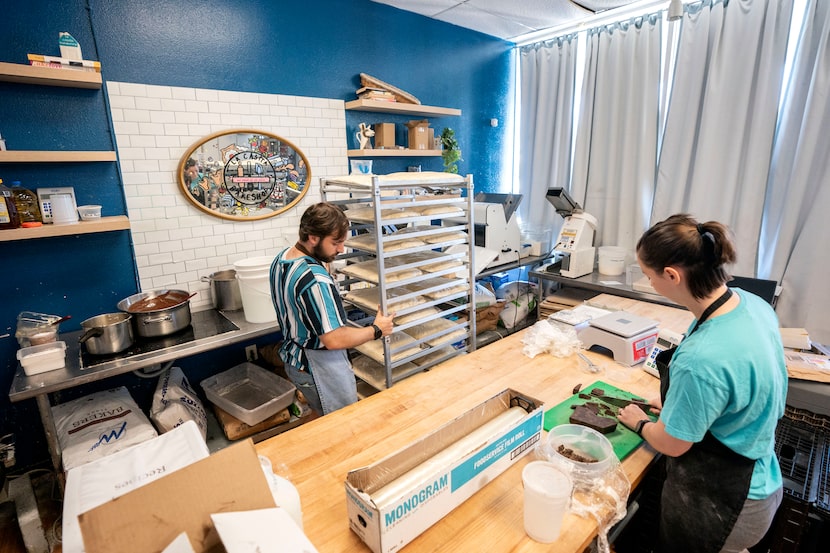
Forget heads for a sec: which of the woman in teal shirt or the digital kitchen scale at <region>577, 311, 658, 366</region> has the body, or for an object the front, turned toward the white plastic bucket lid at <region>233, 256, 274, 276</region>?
the woman in teal shirt

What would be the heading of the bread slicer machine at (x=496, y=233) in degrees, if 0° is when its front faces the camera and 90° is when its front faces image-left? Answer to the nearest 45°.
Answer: approximately 45°

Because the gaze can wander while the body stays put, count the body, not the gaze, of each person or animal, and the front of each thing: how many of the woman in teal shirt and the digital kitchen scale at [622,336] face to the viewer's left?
1

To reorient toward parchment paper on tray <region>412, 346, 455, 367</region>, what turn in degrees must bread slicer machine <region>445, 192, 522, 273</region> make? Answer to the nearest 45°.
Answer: approximately 45° to its left

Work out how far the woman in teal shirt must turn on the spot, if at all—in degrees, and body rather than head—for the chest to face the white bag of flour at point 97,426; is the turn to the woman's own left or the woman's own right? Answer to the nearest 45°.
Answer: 0° — they already face it

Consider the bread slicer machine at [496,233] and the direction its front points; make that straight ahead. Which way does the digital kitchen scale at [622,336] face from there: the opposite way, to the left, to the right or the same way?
to the left

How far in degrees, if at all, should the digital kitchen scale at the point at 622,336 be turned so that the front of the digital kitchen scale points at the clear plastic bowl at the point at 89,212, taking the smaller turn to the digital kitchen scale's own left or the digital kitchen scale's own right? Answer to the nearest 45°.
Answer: approximately 135° to the digital kitchen scale's own right

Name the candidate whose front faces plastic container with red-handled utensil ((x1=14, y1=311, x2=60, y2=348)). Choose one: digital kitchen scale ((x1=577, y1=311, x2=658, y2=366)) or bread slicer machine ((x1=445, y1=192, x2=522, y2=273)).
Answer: the bread slicer machine

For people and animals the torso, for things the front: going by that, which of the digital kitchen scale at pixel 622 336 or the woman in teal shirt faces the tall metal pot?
the woman in teal shirt

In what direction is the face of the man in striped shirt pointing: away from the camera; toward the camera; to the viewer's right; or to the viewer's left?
to the viewer's right

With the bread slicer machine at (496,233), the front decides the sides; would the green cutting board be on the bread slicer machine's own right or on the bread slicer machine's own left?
on the bread slicer machine's own left

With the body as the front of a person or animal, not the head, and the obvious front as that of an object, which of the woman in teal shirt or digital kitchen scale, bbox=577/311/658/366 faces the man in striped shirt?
the woman in teal shirt

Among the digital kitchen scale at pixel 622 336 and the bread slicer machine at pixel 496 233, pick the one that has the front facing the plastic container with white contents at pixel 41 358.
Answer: the bread slicer machine

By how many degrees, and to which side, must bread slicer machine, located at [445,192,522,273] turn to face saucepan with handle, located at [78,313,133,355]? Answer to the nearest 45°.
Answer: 0° — it already faces it

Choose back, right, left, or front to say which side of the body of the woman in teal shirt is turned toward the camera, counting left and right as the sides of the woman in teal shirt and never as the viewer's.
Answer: left

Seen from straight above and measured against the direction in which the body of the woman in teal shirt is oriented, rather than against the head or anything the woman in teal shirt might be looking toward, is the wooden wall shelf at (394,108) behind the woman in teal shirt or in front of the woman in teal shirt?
in front
